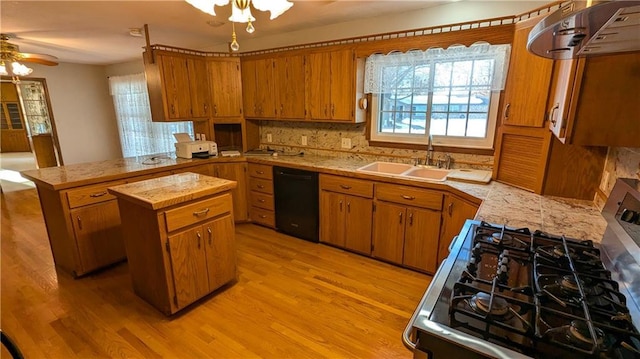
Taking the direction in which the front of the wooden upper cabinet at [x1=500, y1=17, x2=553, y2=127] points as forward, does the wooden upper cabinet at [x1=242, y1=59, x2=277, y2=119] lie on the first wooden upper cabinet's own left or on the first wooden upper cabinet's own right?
on the first wooden upper cabinet's own right

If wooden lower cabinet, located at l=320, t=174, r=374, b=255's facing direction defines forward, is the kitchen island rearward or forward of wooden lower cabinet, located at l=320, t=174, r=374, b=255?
forward

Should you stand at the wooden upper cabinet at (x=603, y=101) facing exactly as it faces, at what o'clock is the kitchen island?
The kitchen island is roughly at 11 o'clock from the wooden upper cabinet.

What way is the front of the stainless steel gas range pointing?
to the viewer's left

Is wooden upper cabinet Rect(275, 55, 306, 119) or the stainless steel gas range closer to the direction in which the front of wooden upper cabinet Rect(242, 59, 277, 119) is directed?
the stainless steel gas range

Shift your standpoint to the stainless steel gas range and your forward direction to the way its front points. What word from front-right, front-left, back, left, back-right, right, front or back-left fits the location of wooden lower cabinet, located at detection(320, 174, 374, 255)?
front-right

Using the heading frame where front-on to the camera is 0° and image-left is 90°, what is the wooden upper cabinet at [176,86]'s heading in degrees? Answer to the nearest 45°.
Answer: approximately 315°

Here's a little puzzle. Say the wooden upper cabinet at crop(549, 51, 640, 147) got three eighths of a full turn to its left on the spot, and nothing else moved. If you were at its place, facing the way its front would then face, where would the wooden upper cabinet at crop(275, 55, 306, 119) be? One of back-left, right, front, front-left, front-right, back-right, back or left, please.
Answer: back-right

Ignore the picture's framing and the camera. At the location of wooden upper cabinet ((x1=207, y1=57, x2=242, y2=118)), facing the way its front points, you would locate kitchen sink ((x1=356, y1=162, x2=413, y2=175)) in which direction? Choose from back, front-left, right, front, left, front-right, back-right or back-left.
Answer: front-left

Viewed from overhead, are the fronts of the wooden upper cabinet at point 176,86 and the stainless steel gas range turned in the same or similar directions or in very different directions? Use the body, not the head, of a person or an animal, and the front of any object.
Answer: very different directions

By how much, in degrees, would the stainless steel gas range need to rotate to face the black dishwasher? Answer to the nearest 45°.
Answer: approximately 45° to its right

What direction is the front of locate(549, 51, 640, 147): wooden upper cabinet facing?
to the viewer's left
